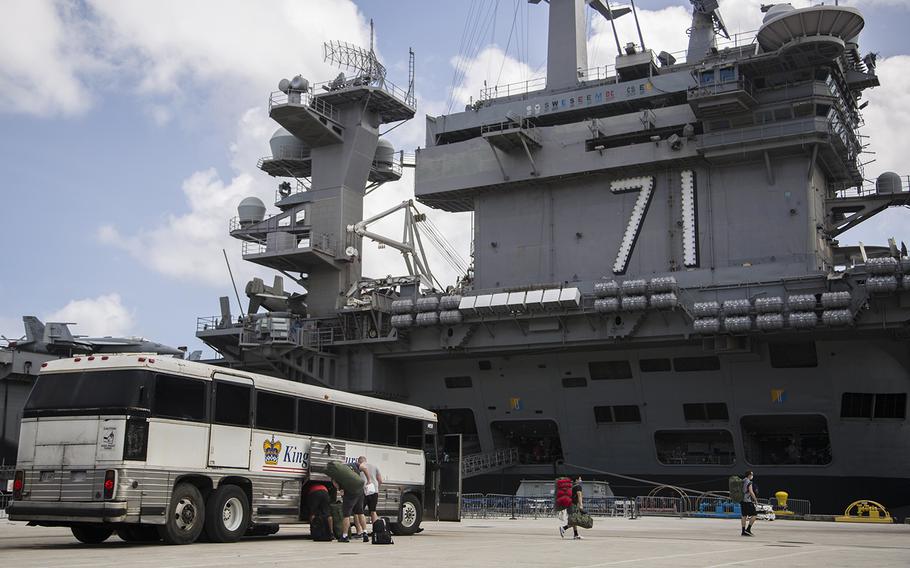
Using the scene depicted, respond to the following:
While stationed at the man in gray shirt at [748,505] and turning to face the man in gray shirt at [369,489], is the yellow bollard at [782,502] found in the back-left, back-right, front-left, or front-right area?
back-right

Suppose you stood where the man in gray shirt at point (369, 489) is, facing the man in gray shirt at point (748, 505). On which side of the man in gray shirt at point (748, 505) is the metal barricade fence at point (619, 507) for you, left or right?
left

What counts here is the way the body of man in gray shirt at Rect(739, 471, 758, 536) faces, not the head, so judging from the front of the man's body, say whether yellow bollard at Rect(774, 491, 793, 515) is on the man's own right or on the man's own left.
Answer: on the man's own left

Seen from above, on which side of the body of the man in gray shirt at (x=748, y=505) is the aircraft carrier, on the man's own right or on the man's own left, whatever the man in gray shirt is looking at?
on the man's own left
